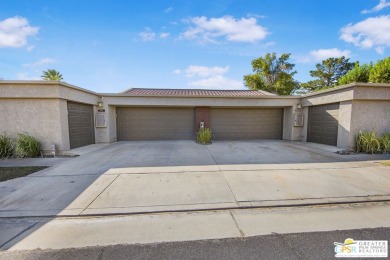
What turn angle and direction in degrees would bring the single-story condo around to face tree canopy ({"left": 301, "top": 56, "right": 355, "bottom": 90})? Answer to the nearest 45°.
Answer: approximately 135° to its left

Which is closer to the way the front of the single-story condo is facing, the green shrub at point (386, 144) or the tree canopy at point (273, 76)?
the green shrub

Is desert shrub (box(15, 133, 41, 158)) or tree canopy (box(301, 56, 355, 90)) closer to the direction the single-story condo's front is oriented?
the desert shrub

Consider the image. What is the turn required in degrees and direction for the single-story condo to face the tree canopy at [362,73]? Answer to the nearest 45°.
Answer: approximately 90° to its left

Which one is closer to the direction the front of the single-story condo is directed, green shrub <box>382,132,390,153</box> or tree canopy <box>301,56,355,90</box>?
the green shrub

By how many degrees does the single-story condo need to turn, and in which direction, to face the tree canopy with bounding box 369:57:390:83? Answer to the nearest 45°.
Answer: approximately 90° to its left

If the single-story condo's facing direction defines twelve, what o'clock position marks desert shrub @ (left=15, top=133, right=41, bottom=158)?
The desert shrub is roughly at 2 o'clock from the single-story condo.

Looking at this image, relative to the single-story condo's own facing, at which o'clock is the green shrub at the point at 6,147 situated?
The green shrub is roughly at 2 o'clock from the single-story condo.

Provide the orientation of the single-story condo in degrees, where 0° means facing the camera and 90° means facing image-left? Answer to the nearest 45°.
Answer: approximately 0°

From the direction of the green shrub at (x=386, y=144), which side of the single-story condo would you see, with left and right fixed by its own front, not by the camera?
left

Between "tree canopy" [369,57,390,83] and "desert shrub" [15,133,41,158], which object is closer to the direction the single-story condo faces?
the desert shrub

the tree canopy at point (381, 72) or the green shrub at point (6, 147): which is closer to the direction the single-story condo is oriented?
the green shrub
